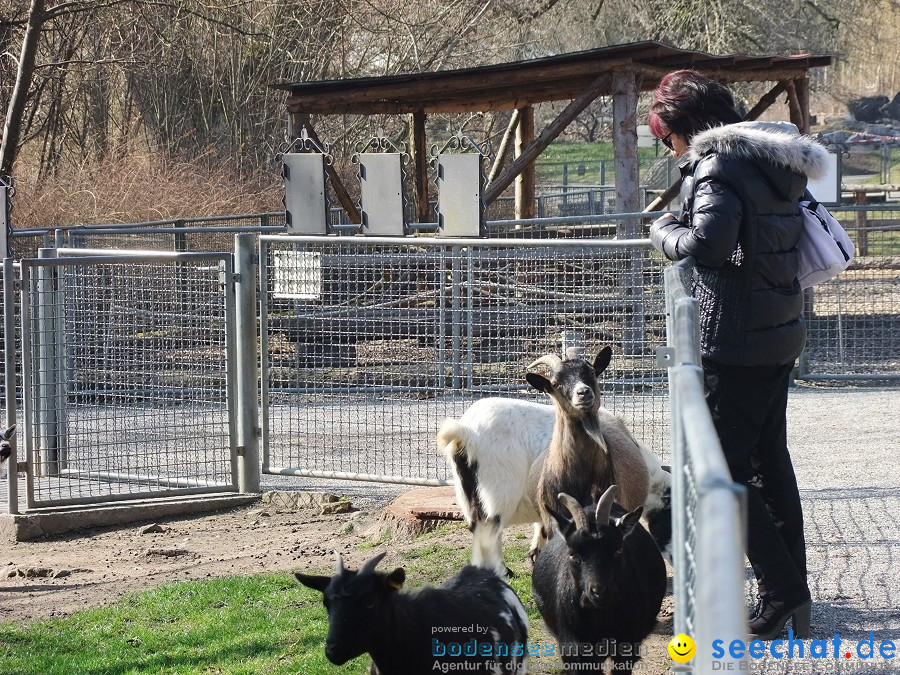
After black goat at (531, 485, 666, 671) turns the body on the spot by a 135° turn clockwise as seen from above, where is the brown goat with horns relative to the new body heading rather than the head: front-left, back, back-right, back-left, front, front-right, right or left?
front-right

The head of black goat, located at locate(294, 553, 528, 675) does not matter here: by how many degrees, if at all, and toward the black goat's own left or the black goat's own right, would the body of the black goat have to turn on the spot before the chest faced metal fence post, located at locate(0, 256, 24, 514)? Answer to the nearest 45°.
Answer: approximately 90° to the black goat's own right

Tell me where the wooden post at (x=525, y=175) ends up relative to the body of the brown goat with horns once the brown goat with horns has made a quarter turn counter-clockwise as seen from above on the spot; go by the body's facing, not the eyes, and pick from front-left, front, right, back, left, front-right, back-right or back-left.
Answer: left

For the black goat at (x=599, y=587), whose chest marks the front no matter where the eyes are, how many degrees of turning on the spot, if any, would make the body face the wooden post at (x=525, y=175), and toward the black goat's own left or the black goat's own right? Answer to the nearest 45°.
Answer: approximately 180°

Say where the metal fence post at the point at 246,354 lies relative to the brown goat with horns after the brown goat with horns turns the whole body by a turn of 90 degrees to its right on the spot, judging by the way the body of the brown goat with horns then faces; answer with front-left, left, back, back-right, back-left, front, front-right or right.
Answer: front-right

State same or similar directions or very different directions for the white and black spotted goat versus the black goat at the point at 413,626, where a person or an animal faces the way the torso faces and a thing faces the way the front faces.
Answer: very different directions

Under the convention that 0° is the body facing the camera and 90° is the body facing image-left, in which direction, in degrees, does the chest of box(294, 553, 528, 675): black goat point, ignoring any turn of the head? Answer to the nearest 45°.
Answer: approximately 45°

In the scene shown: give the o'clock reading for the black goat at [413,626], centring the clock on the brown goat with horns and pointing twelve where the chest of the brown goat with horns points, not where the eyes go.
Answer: The black goat is roughly at 1 o'clock from the brown goat with horns.

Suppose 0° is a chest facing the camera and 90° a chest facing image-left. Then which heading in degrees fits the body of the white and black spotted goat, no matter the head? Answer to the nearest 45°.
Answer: approximately 225°

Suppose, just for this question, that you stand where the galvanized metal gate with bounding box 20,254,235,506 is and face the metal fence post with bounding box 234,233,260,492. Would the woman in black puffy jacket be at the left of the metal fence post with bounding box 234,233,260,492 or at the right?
right
